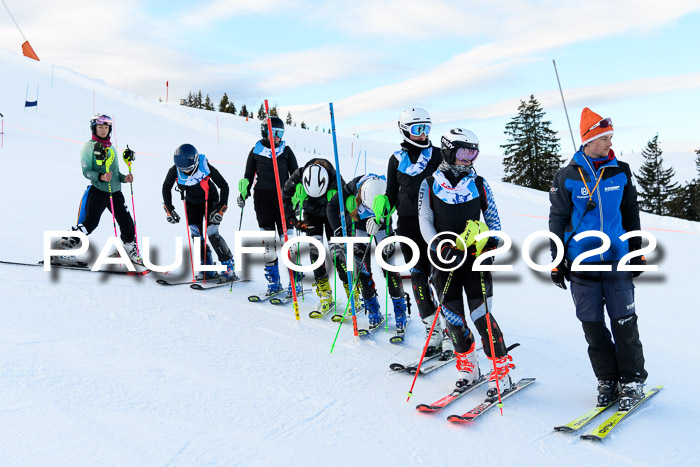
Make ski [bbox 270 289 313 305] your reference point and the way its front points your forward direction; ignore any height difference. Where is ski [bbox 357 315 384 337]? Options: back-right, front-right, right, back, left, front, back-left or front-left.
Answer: left

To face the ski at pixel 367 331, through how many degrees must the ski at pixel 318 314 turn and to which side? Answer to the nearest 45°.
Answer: approximately 90° to its left

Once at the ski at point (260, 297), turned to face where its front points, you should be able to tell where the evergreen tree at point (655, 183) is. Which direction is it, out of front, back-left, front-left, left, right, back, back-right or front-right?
back

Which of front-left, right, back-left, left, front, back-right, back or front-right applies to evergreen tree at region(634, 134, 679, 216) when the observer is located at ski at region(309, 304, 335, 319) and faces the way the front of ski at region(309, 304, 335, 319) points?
back

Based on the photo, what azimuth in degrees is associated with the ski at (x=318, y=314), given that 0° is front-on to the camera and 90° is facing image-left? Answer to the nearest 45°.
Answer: approximately 45°

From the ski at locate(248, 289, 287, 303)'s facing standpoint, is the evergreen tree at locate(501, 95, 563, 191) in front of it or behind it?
behind

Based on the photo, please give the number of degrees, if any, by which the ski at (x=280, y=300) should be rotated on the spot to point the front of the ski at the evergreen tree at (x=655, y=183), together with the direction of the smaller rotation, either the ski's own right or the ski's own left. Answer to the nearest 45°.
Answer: approximately 180°

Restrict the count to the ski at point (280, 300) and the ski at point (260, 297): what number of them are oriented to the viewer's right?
0

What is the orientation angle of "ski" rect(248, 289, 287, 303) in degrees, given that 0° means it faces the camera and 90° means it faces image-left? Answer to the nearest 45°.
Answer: approximately 45°
